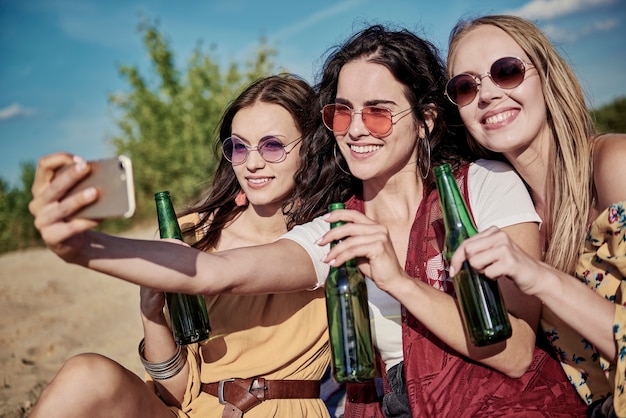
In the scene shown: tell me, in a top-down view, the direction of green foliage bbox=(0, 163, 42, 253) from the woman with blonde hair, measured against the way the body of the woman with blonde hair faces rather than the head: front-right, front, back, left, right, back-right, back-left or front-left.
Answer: right

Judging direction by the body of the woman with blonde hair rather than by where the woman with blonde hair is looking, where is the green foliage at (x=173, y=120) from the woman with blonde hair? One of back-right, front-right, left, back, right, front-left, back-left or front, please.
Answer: right

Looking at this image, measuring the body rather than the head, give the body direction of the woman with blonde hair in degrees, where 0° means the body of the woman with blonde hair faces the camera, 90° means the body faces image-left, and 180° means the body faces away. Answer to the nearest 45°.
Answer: approximately 45°
